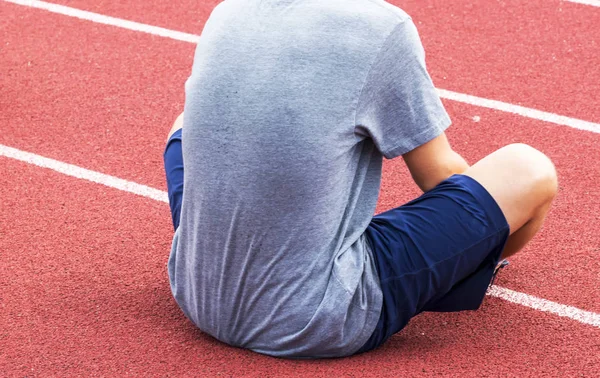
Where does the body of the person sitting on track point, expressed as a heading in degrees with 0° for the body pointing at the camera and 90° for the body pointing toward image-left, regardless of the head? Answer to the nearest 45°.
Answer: approximately 225°
